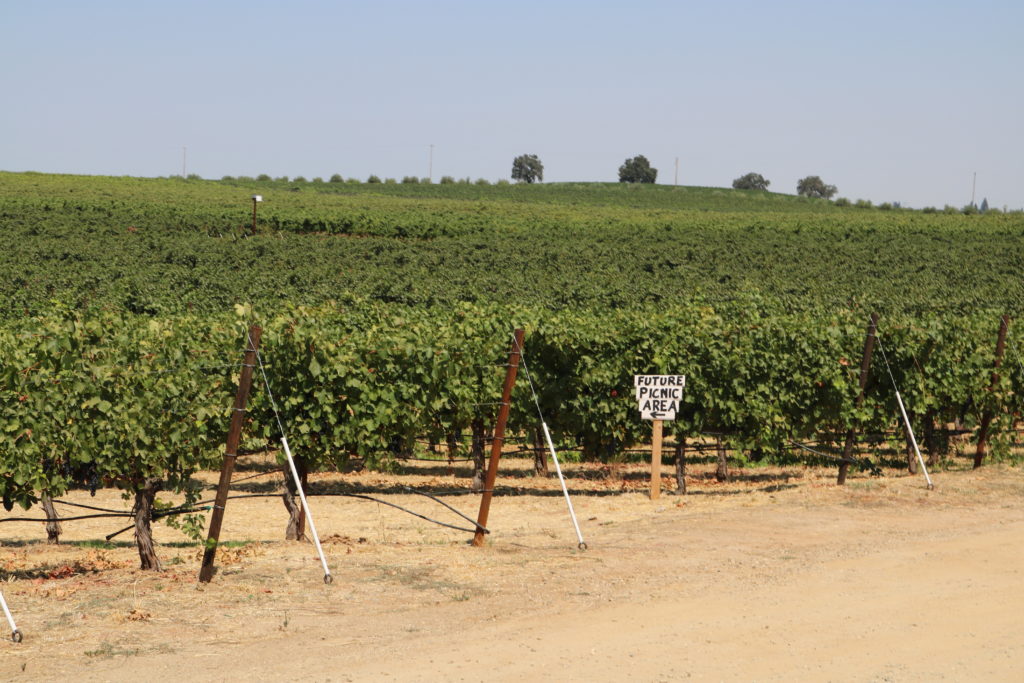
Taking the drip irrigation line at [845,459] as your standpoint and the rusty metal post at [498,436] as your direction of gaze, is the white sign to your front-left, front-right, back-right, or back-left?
front-right

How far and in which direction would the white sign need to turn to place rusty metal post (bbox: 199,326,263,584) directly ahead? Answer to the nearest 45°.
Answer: approximately 45° to its right

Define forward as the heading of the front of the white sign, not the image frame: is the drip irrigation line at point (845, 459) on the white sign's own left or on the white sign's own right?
on the white sign's own left

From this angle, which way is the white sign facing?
toward the camera

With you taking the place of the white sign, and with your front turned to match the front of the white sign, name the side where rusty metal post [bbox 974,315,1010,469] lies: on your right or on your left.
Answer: on your left

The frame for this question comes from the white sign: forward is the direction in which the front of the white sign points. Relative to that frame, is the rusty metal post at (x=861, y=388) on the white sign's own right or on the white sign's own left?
on the white sign's own left

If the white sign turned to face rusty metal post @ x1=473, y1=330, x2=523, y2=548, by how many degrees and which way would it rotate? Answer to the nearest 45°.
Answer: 0° — it already faces it
